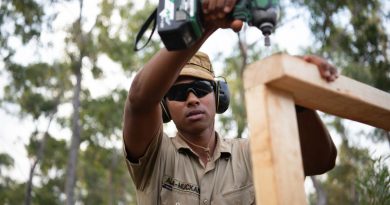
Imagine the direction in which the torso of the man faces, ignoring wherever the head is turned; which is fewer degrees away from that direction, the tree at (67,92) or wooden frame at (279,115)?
the wooden frame

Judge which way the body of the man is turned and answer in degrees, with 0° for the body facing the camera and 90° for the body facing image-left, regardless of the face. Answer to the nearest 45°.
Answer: approximately 0°

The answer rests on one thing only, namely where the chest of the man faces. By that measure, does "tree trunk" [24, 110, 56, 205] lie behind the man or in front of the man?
behind

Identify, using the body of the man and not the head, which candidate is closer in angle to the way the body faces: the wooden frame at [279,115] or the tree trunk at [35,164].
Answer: the wooden frame

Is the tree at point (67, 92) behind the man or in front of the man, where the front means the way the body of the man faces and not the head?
behind
